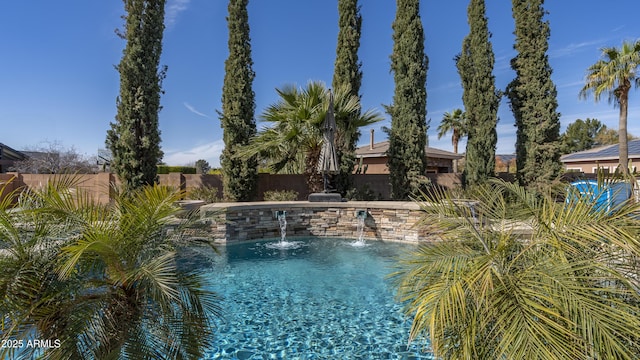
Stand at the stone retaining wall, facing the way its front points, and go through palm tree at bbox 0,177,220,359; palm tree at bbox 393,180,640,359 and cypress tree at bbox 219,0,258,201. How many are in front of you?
2

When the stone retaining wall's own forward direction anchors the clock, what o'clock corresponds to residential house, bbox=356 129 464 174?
The residential house is roughly at 7 o'clock from the stone retaining wall.

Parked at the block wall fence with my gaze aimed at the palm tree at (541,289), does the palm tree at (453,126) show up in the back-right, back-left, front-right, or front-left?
back-left

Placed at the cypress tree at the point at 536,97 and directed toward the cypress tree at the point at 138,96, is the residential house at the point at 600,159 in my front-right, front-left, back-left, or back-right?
back-right

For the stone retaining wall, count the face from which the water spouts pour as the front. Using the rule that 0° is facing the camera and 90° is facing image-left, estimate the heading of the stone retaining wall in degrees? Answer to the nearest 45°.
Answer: approximately 0°

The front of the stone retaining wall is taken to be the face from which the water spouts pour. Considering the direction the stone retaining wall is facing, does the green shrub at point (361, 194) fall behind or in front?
behind

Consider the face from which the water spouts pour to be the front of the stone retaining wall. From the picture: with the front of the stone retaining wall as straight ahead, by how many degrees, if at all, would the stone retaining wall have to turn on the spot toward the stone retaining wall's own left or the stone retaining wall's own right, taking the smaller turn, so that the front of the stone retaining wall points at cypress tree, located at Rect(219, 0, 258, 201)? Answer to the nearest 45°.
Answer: approximately 135° to the stone retaining wall's own right

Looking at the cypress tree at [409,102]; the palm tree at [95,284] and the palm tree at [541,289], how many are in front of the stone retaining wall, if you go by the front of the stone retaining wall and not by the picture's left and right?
2

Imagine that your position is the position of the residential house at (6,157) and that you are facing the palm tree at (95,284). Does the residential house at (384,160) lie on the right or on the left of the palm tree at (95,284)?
left

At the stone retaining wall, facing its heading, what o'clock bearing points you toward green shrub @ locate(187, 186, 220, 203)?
The green shrub is roughly at 4 o'clock from the stone retaining wall.

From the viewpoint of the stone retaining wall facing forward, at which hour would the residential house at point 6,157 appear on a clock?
The residential house is roughly at 4 o'clock from the stone retaining wall.

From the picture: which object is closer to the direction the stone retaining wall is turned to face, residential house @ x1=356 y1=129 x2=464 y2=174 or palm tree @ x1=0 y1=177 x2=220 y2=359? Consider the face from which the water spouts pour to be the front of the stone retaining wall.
the palm tree
